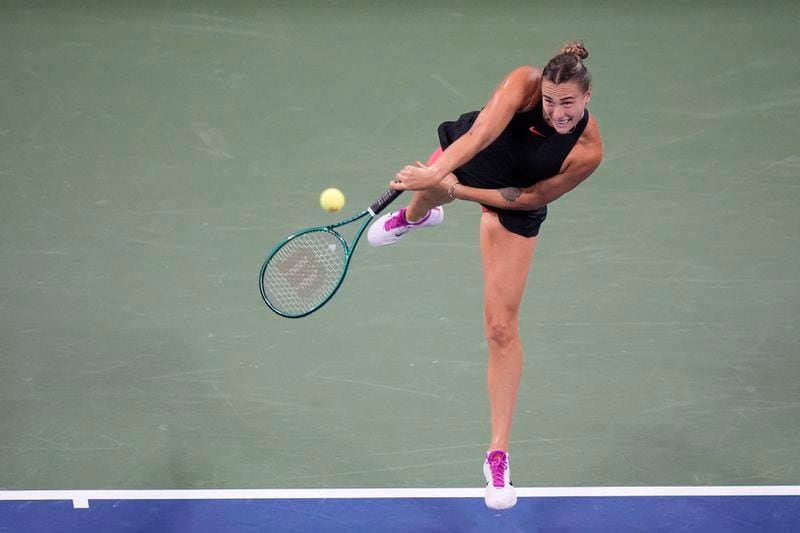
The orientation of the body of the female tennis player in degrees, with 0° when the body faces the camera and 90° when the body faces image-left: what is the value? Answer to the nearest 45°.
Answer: approximately 0°

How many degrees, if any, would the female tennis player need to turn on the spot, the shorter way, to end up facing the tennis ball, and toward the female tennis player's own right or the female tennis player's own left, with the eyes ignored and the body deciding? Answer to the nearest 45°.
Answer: approximately 90° to the female tennis player's own right
